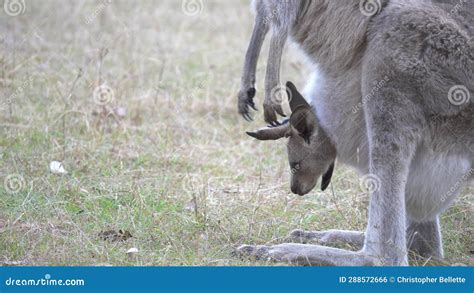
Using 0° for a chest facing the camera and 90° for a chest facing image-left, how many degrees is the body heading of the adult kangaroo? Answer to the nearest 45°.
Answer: approximately 90°

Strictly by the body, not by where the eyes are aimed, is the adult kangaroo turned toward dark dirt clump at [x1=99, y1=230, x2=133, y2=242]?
yes

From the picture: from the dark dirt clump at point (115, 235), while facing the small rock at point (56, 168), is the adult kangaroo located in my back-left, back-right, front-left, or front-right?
back-right

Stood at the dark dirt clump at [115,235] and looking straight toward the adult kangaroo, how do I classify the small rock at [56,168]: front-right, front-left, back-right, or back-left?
back-left

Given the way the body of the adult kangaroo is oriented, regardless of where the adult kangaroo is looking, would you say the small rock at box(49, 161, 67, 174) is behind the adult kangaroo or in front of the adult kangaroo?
in front
